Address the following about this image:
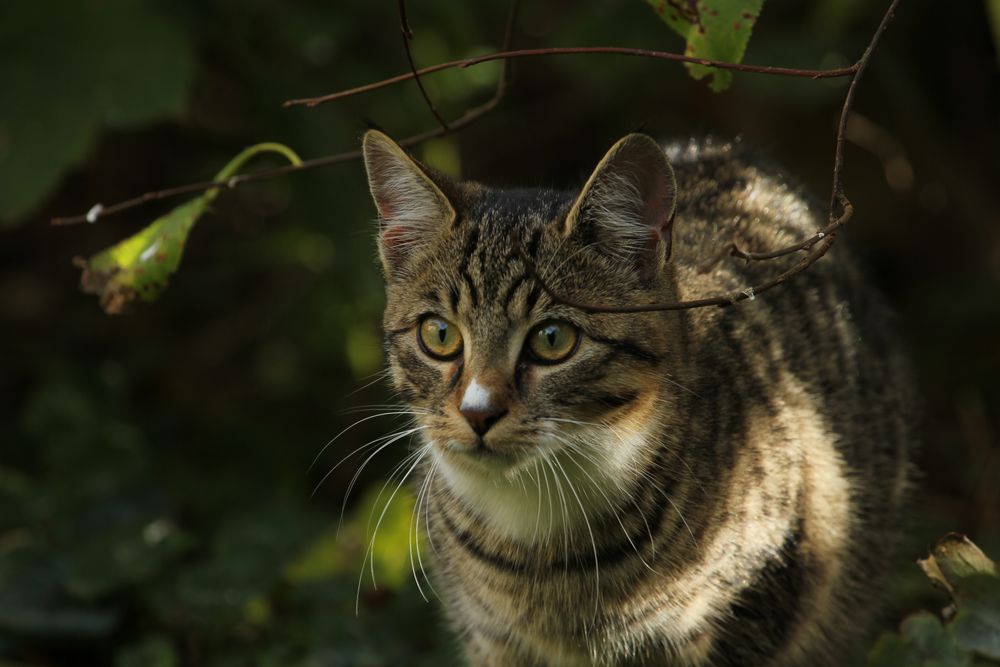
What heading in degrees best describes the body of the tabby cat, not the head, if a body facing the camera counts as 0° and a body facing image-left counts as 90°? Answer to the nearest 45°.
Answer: approximately 45°

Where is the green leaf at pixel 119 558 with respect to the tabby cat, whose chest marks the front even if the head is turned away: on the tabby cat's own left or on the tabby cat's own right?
on the tabby cat's own right

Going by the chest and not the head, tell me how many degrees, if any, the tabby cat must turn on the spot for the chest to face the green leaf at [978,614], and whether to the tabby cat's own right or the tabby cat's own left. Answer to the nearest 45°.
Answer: approximately 135° to the tabby cat's own left

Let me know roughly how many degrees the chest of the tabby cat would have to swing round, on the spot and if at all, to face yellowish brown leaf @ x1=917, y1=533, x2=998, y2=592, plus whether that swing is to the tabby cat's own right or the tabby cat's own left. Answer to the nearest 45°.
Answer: approximately 135° to the tabby cat's own left

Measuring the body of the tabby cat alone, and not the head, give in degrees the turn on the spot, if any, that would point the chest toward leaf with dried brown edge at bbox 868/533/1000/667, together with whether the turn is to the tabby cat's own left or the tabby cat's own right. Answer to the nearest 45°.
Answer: approximately 135° to the tabby cat's own left
